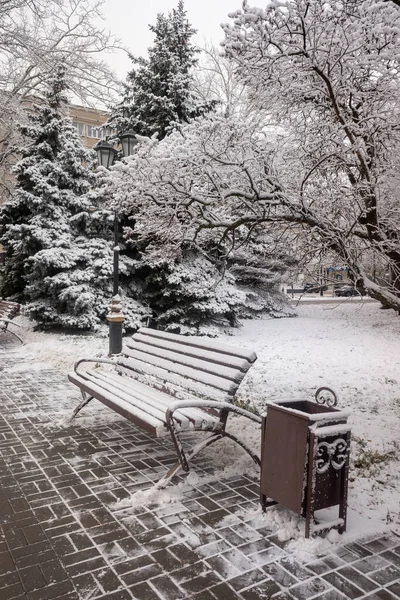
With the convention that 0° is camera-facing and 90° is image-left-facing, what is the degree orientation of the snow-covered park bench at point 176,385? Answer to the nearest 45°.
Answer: approximately 45°

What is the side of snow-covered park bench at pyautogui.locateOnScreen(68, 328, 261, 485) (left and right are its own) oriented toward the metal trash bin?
left

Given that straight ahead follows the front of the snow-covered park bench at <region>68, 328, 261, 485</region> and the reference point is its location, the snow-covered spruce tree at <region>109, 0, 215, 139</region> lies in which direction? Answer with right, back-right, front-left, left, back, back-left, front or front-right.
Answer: back-right

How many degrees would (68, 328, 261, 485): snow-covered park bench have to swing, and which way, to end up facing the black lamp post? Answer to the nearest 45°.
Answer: approximately 135° to its right
